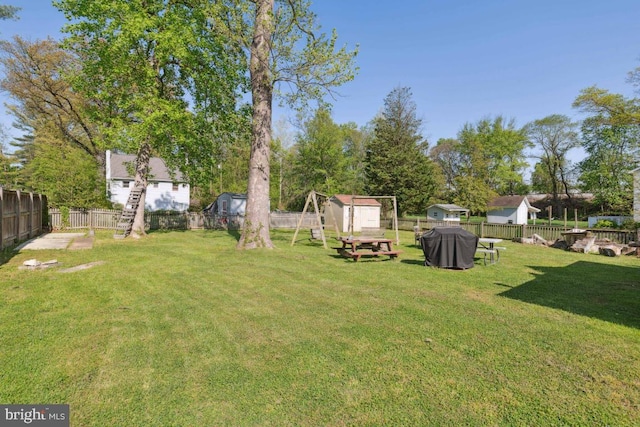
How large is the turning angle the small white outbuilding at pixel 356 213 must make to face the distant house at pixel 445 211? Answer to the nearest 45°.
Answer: approximately 135° to its left

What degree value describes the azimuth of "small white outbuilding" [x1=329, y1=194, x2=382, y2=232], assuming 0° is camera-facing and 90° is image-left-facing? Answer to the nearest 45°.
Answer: approximately 0°

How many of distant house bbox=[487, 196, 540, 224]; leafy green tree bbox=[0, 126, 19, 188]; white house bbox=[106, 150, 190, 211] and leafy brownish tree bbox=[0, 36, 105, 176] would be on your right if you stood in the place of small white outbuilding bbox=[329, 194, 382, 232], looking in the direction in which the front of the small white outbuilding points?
3

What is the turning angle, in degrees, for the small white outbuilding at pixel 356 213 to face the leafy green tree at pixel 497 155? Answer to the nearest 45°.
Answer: approximately 135° to its left

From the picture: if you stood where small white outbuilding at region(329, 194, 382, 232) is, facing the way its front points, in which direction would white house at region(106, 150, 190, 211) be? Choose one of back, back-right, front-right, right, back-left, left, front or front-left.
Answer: right

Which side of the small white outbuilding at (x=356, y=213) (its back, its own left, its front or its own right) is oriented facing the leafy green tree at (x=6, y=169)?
right

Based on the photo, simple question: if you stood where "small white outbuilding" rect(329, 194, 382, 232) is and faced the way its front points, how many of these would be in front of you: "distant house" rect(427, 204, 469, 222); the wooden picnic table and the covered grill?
2

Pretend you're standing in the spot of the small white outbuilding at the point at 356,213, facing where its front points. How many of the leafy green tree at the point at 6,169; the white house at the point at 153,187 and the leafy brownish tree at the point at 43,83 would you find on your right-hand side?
3

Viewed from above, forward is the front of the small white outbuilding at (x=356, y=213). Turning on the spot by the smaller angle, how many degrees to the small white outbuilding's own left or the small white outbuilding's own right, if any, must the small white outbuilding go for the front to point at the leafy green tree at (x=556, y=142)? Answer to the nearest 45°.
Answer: approximately 135° to the small white outbuilding's own left

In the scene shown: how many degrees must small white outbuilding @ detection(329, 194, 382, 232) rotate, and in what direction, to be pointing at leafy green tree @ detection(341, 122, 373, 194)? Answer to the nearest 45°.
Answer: approximately 180°

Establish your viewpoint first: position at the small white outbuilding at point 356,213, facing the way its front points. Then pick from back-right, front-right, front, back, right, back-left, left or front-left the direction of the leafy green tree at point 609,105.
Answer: left

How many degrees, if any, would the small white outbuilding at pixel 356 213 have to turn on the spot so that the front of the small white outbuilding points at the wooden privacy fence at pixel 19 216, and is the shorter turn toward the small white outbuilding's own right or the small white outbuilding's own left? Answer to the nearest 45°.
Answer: approximately 45° to the small white outbuilding's own right
